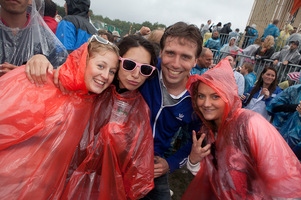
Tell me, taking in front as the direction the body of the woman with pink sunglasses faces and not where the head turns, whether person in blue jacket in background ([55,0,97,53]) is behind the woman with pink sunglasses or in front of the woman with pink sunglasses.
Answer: behind

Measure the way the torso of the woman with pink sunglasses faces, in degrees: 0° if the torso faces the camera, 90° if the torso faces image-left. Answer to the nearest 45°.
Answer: approximately 0°

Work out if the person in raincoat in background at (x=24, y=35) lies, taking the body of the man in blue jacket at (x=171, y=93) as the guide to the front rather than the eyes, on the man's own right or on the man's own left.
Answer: on the man's own right

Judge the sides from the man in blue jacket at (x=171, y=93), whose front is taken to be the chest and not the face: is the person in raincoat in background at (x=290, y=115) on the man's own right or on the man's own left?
on the man's own left
